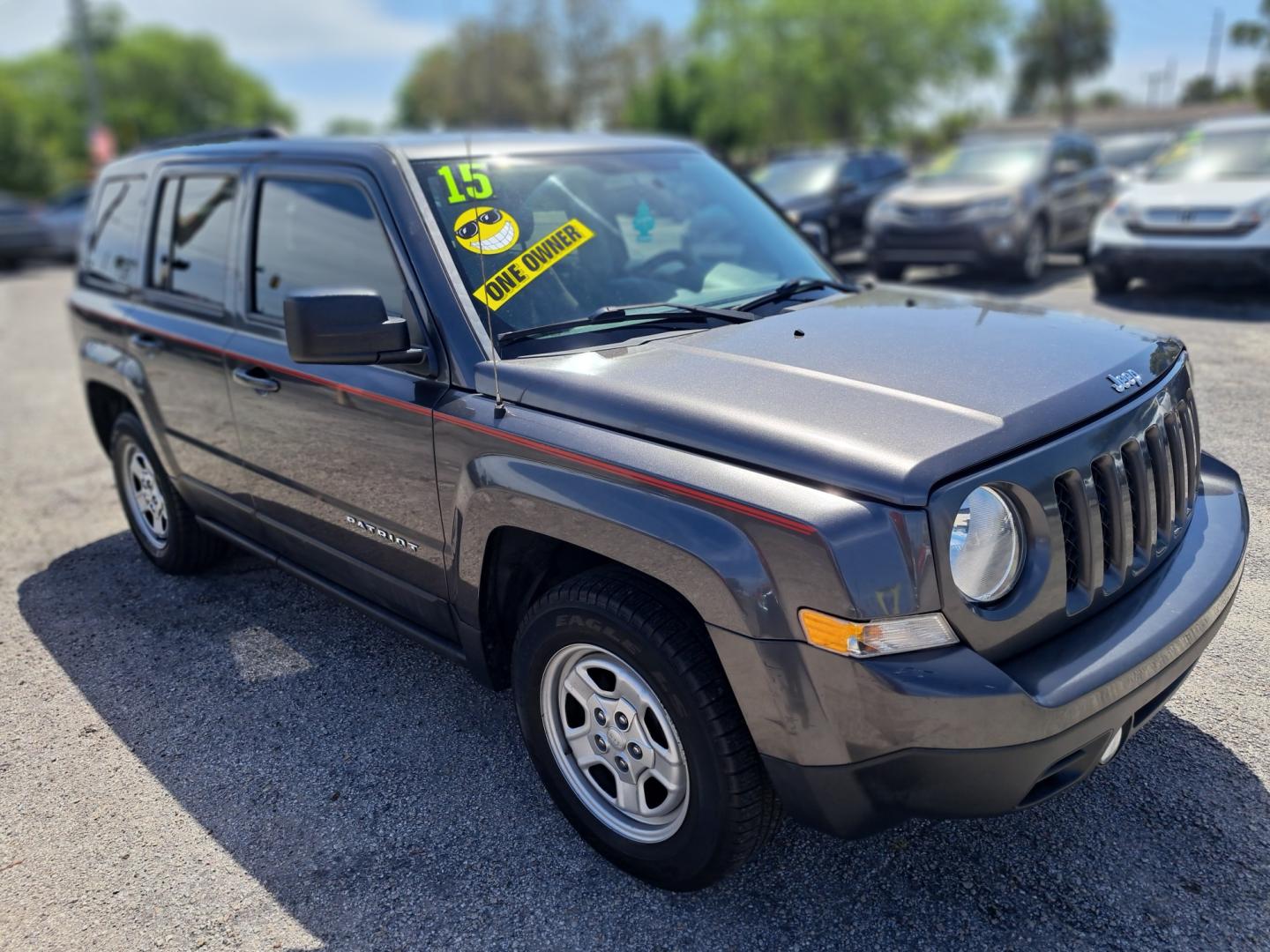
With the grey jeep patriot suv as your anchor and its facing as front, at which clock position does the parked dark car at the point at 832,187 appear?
The parked dark car is roughly at 8 o'clock from the grey jeep patriot suv.

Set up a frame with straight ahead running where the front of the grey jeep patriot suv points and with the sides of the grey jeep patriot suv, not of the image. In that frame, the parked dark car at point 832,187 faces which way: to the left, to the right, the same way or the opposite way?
to the right

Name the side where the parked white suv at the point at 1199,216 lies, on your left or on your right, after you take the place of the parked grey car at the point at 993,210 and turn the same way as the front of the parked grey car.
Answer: on your left

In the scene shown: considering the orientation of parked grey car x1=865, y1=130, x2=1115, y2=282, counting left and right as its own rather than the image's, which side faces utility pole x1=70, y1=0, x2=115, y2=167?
right

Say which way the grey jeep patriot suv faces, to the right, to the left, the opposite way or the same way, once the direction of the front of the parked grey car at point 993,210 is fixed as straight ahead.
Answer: to the left

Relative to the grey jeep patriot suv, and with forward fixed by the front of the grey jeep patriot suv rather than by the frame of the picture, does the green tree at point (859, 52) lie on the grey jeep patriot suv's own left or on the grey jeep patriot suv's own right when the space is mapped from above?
on the grey jeep patriot suv's own left

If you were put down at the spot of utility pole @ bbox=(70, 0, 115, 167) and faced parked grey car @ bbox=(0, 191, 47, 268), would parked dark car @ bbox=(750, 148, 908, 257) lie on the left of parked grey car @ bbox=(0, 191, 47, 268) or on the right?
left

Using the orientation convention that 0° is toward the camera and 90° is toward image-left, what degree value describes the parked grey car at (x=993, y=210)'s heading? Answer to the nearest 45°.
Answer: approximately 45°

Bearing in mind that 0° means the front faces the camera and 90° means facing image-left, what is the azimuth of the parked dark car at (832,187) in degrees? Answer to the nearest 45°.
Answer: approximately 45°

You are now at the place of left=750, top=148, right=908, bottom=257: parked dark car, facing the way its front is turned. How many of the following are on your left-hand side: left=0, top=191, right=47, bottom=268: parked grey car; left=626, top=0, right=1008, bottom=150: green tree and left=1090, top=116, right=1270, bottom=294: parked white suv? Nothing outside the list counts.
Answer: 1

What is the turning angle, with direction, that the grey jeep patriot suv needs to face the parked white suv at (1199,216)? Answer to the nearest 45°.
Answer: approximately 90° to its left

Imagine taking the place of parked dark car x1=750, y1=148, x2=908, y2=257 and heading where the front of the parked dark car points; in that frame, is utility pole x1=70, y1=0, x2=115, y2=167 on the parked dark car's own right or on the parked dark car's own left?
on the parked dark car's own right

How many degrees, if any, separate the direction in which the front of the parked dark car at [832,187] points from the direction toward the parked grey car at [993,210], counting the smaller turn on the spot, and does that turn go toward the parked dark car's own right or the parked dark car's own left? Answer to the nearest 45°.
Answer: approximately 90° to the parked dark car's own left

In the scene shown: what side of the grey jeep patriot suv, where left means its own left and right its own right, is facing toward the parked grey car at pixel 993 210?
left
